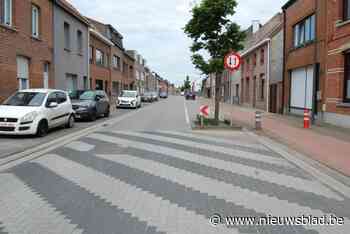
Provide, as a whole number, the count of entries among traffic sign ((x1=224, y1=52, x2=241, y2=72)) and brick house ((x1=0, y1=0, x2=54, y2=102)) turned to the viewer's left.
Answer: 0

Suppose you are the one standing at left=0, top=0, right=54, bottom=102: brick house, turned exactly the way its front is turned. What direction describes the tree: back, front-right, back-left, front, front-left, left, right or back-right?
front

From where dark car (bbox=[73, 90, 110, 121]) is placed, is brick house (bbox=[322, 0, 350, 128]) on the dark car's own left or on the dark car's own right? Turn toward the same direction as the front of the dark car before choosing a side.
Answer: on the dark car's own left

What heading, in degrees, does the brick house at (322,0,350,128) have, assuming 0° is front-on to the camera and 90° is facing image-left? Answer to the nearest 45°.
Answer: approximately 45°

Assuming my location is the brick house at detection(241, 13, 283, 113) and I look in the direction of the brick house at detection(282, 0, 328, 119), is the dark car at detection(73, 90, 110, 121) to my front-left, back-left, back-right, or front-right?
front-right

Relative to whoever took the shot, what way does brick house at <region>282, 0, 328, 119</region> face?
facing the viewer and to the left of the viewer

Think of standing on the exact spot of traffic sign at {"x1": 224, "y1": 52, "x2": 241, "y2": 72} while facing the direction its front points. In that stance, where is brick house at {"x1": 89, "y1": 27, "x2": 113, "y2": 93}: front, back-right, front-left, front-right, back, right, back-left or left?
back-right

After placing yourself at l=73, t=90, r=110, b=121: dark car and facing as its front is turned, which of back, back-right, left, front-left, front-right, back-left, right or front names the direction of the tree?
left

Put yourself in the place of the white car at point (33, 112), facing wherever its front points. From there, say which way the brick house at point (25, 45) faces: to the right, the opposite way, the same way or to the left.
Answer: to the left

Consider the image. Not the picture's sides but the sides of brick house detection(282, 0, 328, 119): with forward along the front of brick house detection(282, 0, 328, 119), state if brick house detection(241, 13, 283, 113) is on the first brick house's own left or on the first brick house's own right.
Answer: on the first brick house's own right

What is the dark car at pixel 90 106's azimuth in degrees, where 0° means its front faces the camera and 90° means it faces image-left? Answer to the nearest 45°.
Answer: approximately 45°

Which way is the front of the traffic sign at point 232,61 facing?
toward the camera

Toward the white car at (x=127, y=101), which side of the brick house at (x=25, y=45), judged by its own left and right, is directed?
left

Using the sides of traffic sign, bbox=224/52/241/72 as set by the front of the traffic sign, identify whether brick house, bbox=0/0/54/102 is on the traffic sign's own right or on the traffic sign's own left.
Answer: on the traffic sign's own right

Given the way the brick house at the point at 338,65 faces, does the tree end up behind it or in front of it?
in front

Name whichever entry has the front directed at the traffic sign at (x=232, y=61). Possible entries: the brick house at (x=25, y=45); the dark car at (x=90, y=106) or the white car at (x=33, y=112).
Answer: the brick house

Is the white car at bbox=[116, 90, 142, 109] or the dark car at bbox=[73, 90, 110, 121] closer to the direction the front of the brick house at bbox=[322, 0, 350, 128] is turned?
the dark car

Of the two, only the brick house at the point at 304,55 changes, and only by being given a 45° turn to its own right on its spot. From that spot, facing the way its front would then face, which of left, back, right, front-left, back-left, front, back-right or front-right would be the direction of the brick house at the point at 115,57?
front-right

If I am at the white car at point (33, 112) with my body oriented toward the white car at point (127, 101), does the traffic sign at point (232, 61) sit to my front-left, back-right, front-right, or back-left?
front-right
